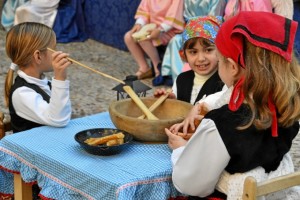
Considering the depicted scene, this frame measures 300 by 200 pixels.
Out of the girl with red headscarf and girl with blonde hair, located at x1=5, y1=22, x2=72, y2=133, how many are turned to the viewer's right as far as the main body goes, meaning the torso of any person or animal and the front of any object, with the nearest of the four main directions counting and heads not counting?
1

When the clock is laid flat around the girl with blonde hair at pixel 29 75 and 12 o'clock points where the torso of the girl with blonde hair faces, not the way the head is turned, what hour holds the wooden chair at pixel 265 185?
The wooden chair is roughly at 2 o'clock from the girl with blonde hair.

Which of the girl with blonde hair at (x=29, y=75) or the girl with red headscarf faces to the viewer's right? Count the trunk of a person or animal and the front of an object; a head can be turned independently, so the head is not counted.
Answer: the girl with blonde hair

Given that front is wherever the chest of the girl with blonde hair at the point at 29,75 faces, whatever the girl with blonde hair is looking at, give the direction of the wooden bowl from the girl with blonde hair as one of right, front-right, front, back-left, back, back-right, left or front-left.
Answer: front-right

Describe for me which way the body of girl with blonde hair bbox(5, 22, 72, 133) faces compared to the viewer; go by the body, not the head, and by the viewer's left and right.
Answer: facing to the right of the viewer
